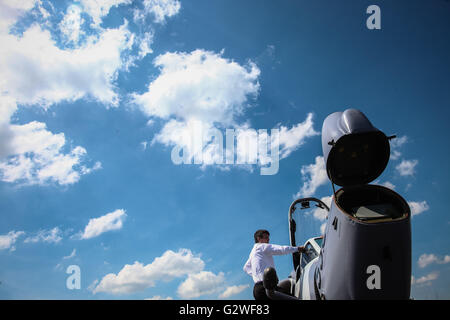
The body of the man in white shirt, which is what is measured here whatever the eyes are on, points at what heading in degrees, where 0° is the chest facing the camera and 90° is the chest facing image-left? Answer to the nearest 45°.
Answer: approximately 270°
